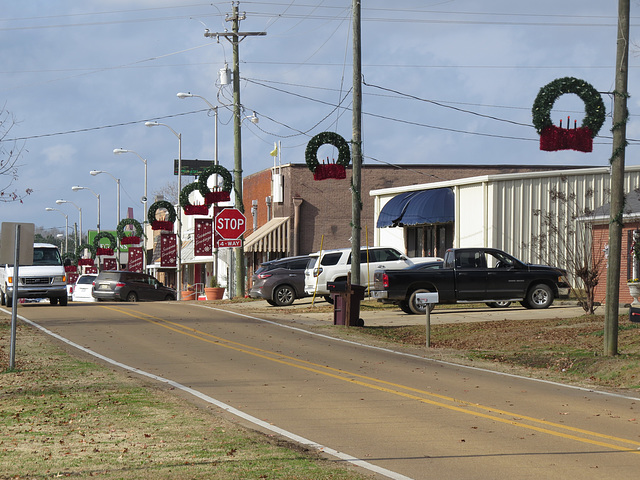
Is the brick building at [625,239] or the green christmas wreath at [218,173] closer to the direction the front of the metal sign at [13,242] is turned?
the green christmas wreath

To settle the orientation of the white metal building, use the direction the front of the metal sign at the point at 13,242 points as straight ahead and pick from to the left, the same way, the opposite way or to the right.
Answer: to the left

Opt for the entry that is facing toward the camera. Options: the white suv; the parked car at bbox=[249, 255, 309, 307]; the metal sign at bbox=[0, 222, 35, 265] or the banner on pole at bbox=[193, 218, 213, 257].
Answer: the banner on pole

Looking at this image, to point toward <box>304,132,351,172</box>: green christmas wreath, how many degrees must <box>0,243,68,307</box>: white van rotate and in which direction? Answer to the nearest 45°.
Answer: approximately 45° to its left

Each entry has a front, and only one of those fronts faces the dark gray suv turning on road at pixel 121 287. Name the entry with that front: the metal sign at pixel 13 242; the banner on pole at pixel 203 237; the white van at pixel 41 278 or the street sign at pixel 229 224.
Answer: the metal sign

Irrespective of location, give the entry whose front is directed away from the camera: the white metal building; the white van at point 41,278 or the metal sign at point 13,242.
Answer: the metal sign

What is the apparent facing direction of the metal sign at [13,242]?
away from the camera

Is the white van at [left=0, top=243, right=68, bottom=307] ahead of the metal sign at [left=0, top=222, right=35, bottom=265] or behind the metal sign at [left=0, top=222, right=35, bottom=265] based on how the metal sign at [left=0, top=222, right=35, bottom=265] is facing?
ahead

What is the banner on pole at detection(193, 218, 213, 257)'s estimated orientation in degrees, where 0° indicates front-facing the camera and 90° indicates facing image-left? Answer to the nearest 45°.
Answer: approximately 0°

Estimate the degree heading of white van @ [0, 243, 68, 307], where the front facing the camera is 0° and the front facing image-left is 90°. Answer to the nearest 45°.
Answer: approximately 0°

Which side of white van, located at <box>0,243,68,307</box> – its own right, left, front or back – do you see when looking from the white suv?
left

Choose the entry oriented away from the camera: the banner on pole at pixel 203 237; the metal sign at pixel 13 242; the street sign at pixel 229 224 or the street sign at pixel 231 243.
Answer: the metal sign

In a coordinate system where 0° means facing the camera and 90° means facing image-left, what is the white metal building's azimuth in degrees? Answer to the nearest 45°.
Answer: approximately 45°

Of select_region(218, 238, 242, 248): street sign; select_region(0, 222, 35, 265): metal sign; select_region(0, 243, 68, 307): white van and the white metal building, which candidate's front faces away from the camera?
the metal sign
